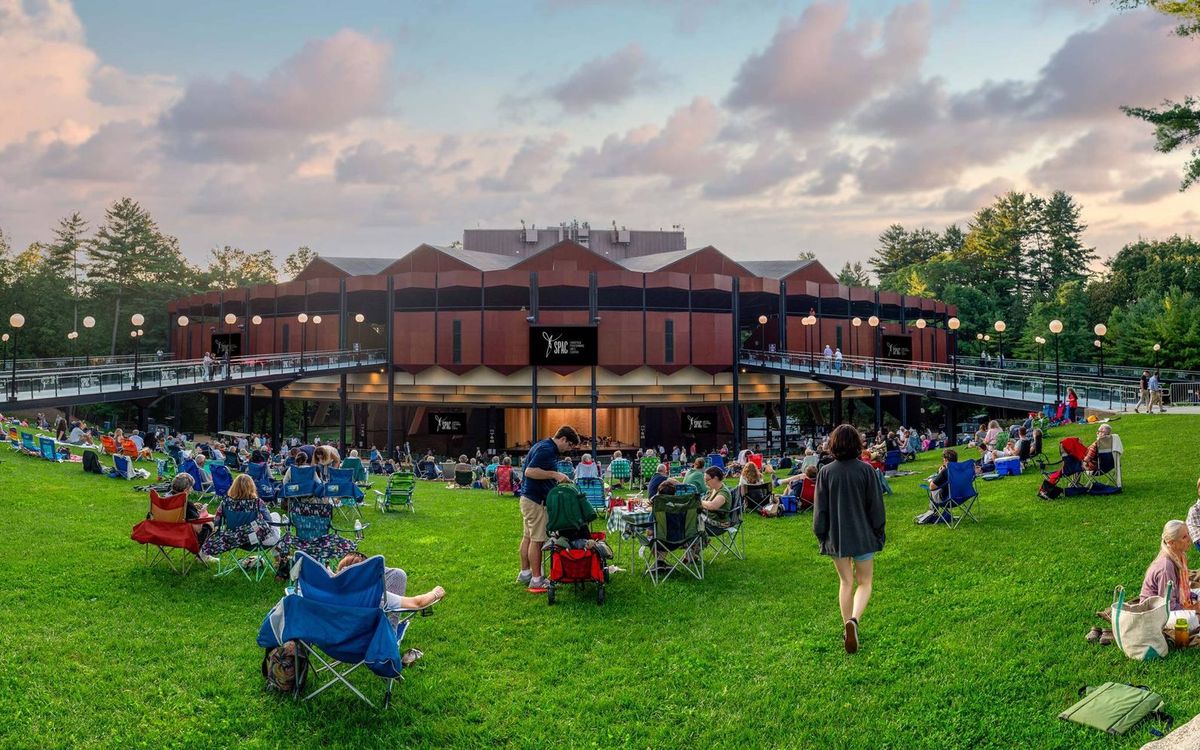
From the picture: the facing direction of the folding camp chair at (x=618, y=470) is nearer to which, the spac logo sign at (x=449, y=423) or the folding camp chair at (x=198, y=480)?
the spac logo sign

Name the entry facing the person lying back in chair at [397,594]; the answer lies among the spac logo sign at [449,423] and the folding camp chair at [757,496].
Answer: the spac logo sign

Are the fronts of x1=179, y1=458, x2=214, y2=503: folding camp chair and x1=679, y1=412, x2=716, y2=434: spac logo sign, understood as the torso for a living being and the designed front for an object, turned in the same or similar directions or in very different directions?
very different directions

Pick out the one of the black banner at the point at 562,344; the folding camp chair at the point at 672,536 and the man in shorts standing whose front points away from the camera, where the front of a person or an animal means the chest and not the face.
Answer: the folding camp chair

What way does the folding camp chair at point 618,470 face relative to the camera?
away from the camera

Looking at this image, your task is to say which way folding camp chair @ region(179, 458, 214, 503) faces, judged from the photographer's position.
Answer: facing away from the viewer and to the right of the viewer

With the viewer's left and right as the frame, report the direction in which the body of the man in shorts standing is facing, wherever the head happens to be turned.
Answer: facing to the right of the viewer

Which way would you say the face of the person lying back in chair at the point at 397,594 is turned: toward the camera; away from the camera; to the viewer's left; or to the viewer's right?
away from the camera

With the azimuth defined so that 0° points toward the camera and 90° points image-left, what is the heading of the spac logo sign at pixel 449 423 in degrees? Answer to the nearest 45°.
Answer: approximately 0°

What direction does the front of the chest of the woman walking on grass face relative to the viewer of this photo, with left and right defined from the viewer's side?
facing away from the viewer

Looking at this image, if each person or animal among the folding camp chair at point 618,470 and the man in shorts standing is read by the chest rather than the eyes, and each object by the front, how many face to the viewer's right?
1

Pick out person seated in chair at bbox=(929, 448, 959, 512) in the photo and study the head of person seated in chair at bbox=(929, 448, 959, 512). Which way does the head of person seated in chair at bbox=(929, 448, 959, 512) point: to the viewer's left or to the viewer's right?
to the viewer's left

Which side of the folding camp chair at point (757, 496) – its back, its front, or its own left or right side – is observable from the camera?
back

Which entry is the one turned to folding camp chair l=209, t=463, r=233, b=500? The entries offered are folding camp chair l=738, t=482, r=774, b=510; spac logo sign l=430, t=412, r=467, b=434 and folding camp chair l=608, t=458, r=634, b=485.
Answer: the spac logo sign
